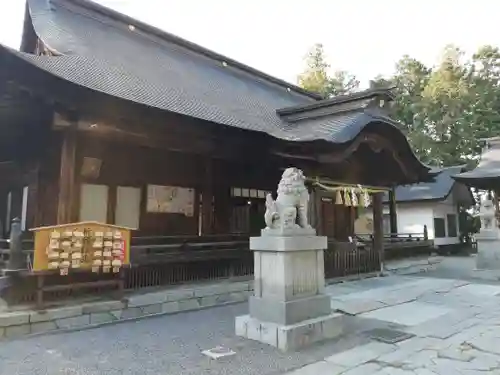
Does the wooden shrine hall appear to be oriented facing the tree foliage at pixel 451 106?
no

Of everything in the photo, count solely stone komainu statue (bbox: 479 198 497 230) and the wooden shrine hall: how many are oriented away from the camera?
0

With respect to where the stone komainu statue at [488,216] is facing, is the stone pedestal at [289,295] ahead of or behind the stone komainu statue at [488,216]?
ahead

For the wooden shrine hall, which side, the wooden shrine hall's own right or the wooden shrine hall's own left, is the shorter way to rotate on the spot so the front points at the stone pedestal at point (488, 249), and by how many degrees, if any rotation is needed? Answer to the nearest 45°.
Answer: approximately 45° to the wooden shrine hall's own left

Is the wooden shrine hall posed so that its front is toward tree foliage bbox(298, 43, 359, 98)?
no

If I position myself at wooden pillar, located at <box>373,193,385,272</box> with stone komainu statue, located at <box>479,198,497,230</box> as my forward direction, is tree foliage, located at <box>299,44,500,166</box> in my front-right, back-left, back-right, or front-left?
front-left

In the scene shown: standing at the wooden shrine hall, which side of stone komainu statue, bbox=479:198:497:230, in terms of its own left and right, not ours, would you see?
right

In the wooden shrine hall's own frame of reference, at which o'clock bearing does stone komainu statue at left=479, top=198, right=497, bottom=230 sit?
The stone komainu statue is roughly at 10 o'clock from the wooden shrine hall.

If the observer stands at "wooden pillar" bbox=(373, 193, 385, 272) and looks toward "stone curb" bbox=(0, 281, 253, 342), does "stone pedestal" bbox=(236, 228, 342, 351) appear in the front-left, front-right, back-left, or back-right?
front-left

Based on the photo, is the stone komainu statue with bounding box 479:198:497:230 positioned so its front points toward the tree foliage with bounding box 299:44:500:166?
no

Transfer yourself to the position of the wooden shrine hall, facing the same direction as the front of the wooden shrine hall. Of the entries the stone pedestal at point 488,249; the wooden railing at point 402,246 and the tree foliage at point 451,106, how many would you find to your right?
0

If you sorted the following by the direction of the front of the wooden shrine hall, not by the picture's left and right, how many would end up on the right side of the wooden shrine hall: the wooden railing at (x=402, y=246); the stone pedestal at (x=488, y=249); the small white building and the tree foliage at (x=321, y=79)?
0

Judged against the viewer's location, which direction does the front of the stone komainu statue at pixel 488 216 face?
facing the viewer and to the left of the viewer

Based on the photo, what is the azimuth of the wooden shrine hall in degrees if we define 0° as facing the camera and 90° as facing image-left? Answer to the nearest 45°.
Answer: approximately 315°

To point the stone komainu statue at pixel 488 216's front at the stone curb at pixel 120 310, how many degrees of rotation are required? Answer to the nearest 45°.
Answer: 0° — it already faces it
